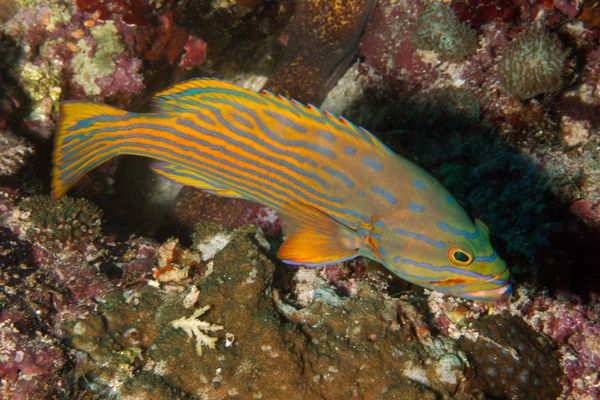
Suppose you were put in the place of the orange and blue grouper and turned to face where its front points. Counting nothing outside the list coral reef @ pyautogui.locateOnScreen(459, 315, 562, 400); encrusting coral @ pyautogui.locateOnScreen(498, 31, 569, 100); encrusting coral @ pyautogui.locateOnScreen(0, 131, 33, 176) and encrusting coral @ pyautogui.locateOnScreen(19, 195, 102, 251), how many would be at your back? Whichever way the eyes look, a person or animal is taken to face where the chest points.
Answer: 2

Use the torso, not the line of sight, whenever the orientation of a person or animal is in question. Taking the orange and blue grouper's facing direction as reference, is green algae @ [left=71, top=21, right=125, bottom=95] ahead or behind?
behind

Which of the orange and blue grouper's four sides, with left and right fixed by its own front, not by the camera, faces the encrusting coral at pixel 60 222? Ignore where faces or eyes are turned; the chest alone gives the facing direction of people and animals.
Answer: back

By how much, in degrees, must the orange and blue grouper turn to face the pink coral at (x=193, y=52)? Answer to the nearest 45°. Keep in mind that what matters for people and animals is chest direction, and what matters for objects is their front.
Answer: approximately 135° to its left

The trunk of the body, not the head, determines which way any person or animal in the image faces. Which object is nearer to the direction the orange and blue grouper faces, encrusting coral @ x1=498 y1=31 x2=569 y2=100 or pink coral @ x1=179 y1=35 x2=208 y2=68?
the encrusting coral

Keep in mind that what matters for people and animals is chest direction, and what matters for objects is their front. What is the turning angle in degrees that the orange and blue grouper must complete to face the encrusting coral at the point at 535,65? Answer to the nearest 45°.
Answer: approximately 45° to its left

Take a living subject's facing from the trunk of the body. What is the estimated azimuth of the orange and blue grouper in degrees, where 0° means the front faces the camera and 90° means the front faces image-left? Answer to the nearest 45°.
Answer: approximately 270°

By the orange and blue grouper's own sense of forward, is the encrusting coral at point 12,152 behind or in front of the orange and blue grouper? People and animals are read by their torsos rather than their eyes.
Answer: behind

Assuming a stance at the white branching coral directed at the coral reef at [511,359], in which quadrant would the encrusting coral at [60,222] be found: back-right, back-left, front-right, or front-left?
back-left

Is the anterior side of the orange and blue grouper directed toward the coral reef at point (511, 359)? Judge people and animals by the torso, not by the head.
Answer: yes
